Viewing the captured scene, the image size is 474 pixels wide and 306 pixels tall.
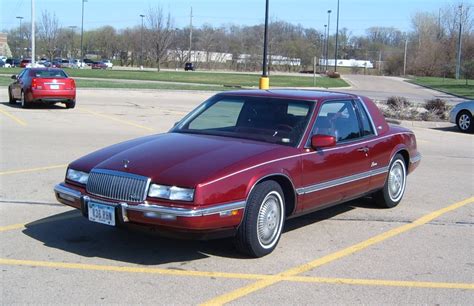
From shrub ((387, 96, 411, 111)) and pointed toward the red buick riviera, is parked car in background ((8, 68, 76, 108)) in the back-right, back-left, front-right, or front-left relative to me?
front-right

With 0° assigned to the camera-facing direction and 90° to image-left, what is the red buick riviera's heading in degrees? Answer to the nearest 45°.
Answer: approximately 45°

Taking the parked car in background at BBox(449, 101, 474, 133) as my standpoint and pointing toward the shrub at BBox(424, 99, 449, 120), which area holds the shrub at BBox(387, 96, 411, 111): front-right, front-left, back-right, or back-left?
front-left

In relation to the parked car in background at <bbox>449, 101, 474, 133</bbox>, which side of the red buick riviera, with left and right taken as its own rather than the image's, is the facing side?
back

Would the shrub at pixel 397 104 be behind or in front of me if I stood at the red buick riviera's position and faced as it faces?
behind

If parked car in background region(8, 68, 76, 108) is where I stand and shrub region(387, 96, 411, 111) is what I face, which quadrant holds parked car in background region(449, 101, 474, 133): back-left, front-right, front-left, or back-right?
front-right

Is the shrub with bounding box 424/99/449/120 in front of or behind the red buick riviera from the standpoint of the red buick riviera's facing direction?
behind
